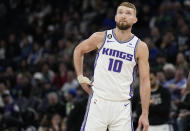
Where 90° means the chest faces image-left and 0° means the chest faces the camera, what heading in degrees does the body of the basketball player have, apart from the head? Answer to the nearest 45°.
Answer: approximately 0°

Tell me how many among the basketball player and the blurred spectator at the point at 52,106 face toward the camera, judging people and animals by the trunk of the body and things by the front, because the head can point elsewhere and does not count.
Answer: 2

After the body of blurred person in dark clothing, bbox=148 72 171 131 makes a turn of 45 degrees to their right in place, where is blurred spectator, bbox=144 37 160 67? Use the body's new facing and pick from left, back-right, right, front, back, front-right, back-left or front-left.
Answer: right

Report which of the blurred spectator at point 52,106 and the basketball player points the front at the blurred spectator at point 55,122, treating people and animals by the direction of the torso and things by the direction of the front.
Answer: the blurred spectator at point 52,106

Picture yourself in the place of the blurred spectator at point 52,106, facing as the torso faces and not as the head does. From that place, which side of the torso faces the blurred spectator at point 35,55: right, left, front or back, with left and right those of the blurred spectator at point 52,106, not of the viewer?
back

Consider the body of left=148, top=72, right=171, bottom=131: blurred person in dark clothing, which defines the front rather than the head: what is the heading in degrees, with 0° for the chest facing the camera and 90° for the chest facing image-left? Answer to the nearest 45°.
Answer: approximately 45°

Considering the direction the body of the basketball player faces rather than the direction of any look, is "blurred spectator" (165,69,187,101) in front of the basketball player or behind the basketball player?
behind

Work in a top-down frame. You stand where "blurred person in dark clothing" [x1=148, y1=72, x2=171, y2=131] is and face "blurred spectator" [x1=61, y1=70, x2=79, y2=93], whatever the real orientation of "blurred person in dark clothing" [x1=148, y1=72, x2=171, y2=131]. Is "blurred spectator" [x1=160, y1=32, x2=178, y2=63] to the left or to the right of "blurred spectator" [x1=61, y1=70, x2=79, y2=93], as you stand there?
right

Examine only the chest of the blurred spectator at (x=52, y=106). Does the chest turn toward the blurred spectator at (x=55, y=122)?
yes
